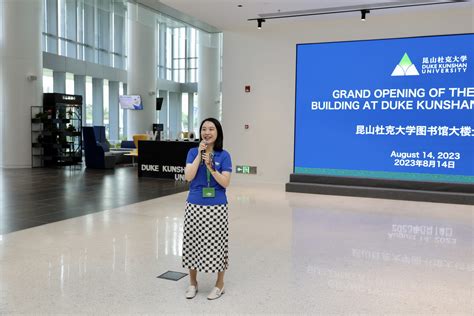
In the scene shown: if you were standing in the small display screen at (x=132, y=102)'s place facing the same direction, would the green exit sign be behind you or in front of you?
in front

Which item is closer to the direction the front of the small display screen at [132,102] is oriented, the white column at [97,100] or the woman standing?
the woman standing

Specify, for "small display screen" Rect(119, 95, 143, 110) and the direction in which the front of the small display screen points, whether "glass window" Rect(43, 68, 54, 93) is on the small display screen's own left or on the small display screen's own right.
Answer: on the small display screen's own right

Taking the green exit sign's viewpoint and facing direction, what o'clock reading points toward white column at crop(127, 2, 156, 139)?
The white column is roughly at 5 o'clock from the green exit sign.

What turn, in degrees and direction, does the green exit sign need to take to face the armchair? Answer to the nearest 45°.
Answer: approximately 135° to its right

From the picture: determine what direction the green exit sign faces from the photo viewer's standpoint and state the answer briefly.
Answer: facing the viewer

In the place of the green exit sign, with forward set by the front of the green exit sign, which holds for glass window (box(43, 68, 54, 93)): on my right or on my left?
on my right

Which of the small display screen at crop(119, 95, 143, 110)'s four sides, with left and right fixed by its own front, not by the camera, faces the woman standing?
front

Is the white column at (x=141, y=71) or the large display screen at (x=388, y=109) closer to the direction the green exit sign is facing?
the large display screen

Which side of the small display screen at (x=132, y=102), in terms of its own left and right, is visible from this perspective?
front
